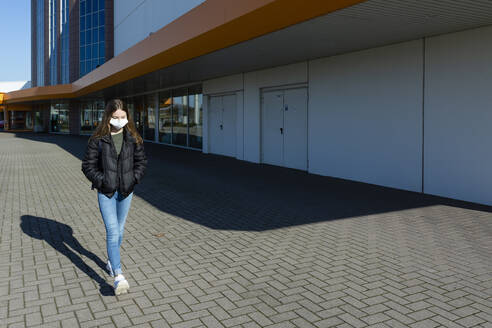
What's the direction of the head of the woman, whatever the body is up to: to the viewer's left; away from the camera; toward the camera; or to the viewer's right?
toward the camera

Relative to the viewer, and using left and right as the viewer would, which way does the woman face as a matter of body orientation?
facing the viewer
